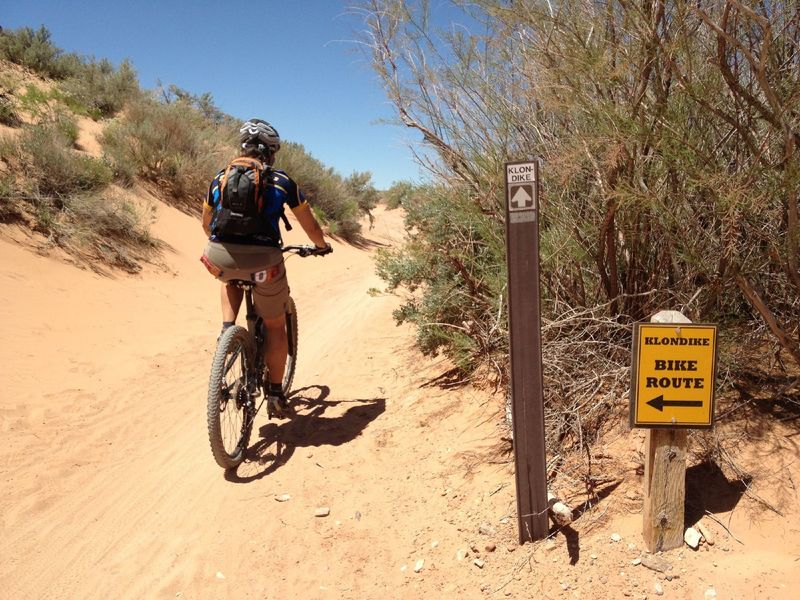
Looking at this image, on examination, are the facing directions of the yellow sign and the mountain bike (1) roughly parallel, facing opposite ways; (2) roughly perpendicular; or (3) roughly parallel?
roughly parallel, facing opposite ways

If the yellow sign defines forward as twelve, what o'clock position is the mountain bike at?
The mountain bike is roughly at 3 o'clock from the yellow sign.

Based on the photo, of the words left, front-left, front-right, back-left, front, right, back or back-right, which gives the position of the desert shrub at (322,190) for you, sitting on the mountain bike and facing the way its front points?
front-left

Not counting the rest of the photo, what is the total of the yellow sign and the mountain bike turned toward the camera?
1

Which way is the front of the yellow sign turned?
toward the camera

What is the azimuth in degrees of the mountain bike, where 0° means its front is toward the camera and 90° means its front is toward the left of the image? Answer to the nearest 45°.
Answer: approximately 225°

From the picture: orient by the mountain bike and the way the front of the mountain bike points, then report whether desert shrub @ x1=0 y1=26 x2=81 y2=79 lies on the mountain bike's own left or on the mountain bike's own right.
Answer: on the mountain bike's own left

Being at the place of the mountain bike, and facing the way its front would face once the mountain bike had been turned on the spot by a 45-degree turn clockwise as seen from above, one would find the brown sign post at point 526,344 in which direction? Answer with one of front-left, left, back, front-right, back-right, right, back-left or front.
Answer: front-right

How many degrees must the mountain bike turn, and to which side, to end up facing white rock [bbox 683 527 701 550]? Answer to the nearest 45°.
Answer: approximately 90° to its right

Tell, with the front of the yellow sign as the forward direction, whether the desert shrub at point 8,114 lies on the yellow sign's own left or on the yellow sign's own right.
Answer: on the yellow sign's own right

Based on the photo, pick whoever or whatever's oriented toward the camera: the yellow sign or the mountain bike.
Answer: the yellow sign
